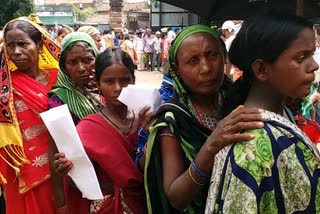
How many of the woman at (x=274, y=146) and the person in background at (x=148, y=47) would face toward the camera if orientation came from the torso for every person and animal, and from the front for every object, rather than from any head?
1

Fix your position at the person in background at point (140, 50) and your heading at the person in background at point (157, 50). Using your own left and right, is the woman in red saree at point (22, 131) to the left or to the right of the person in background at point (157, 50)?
right

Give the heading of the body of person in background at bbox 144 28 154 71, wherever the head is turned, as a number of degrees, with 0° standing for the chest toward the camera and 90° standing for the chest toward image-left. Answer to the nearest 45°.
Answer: approximately 0°

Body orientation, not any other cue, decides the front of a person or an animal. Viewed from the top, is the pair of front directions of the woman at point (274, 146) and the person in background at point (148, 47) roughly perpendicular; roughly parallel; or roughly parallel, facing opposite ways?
roughly perpendicular

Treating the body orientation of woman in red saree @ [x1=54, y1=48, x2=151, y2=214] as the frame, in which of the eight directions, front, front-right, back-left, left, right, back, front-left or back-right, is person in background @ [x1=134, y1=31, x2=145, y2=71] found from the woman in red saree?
back-left

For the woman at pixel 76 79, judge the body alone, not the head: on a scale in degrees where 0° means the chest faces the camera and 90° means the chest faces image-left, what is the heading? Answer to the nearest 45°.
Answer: approximately 315°

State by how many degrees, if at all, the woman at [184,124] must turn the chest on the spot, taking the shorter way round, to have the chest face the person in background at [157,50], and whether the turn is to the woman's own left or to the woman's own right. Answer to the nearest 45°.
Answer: approximately 135° to the woman's own left
